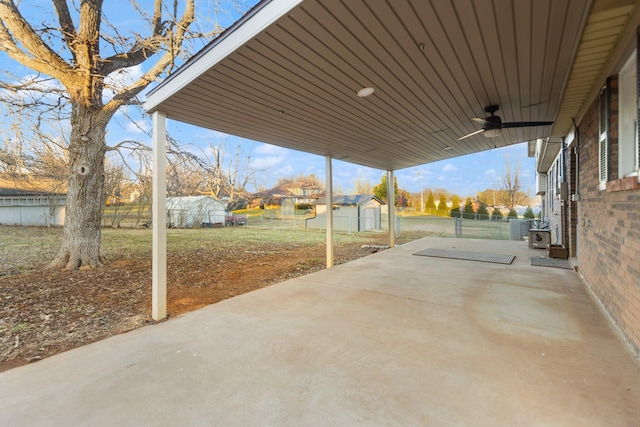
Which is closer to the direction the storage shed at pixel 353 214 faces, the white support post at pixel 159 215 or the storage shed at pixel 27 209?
the white support post

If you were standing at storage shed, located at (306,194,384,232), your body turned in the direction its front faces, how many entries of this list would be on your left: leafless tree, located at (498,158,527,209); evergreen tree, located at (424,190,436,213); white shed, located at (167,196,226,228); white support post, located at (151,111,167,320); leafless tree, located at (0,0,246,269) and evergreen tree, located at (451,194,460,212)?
3

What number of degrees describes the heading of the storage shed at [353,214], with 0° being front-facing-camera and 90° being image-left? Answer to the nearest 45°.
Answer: approximately 315°

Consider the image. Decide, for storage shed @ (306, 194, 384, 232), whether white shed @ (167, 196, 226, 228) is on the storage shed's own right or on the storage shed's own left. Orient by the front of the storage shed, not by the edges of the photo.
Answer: on the storage shed's own right

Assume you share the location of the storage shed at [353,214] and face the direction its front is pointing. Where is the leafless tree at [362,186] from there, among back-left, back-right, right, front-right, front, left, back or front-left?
back-left

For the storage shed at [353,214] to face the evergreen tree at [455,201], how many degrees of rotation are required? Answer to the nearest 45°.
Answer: approximately 90° to its left

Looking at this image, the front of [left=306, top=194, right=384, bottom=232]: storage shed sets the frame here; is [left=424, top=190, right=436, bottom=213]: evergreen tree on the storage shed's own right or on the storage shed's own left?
on the storage shed's own left

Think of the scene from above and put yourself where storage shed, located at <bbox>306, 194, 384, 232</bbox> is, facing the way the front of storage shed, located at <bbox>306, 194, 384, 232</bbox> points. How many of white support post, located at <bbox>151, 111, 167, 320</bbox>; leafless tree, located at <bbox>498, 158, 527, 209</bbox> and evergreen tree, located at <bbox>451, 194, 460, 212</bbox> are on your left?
2

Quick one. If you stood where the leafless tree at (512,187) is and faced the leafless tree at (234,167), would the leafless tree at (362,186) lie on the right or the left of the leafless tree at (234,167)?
right

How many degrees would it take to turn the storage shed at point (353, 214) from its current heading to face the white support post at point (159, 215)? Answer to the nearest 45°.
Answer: approximately 45° to its right

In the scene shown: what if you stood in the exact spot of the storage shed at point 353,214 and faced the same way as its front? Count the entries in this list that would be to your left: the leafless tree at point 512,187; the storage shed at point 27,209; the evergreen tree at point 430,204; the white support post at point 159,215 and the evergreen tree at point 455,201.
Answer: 3

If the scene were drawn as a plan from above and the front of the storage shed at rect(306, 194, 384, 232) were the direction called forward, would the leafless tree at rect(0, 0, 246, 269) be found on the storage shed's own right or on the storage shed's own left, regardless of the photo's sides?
on the storage shed's own right
